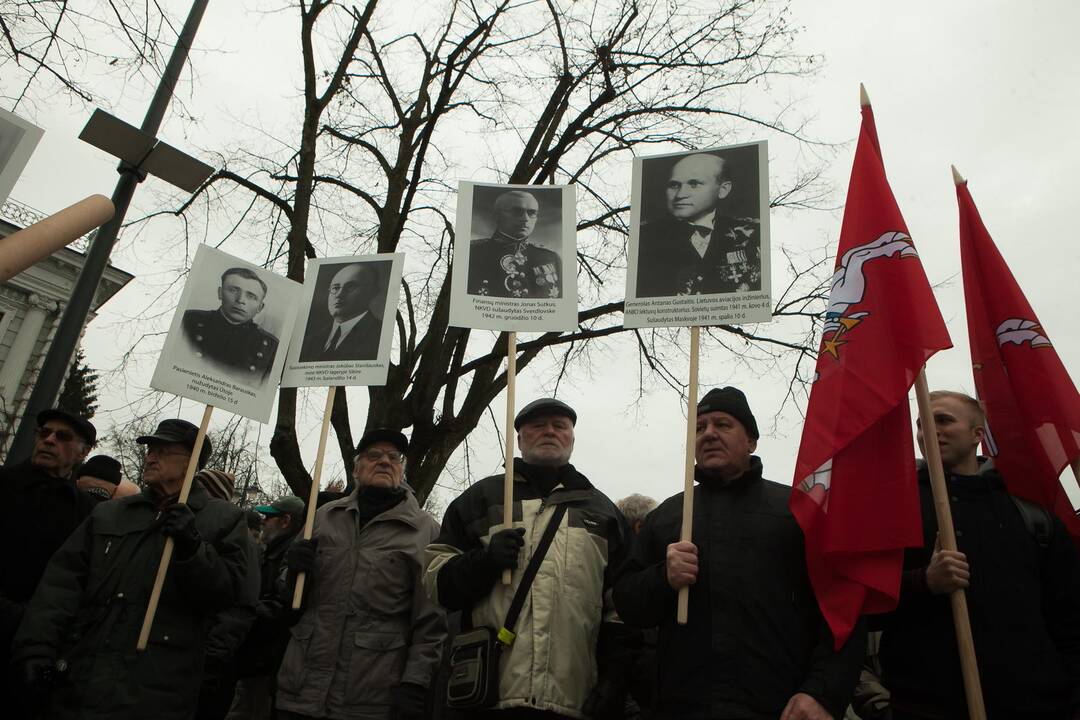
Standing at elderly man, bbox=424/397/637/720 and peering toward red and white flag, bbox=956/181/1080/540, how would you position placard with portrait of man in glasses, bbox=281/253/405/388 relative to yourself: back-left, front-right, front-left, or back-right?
back-left

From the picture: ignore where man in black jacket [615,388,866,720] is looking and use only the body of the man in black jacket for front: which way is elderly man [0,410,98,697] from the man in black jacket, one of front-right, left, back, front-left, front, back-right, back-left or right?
front-right

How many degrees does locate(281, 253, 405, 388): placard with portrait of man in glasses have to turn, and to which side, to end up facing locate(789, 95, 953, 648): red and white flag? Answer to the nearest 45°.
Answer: approximately 45° to its left

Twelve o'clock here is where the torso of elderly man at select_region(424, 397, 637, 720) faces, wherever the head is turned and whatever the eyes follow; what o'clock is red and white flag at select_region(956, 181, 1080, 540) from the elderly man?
The red and white flag is roughly at 9 o'clock from the elderly man.

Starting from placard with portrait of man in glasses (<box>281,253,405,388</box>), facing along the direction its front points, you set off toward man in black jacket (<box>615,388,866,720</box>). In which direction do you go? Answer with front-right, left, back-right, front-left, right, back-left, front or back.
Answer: front-left

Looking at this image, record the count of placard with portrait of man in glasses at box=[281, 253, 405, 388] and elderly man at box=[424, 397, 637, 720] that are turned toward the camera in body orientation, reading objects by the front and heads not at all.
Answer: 2

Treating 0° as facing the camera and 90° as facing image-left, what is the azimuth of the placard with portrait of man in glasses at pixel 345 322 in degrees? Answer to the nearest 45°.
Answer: approximately 0°

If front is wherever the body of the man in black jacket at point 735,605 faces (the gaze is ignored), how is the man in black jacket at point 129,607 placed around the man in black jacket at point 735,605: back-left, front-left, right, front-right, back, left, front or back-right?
front-right
